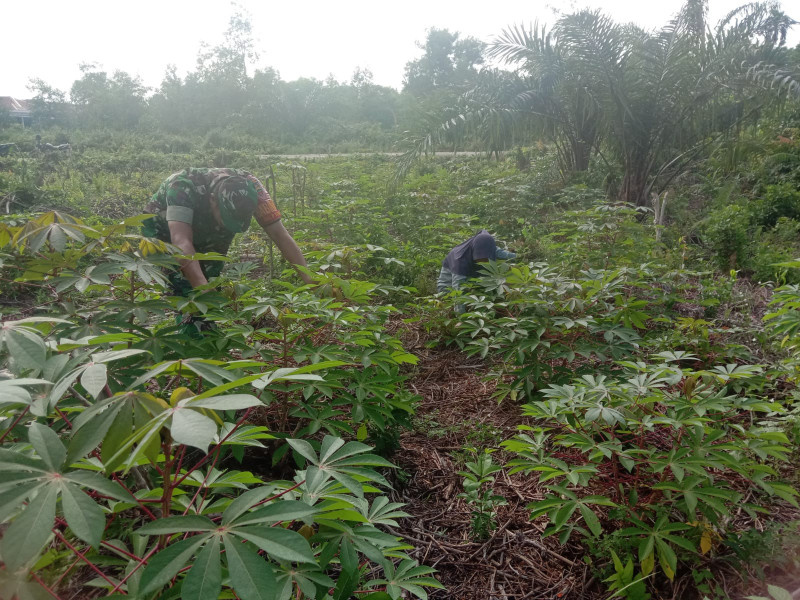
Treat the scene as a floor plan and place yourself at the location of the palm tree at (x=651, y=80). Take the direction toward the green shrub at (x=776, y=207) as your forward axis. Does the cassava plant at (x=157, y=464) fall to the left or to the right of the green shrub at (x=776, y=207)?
right

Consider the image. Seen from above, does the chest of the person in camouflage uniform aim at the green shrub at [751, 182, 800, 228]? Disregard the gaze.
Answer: no

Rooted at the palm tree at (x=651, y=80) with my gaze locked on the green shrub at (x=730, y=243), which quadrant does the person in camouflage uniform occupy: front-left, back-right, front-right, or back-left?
front-right

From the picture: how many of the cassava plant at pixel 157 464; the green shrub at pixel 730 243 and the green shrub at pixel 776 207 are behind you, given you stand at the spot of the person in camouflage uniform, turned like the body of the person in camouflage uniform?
0

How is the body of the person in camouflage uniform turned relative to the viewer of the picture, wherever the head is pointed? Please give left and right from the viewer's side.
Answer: facing the viewer and to the right of the viewer

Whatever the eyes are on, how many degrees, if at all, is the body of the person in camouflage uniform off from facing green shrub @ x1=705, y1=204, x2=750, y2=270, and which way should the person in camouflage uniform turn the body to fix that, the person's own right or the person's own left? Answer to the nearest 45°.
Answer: approximately 45° to the person's own left

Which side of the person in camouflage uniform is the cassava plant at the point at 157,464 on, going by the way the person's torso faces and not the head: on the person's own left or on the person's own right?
on the person's own right

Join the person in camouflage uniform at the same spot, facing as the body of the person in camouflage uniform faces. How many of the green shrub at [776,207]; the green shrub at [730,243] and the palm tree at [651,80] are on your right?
0

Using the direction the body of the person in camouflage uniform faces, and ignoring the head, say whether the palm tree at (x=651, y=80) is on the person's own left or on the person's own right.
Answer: on the person's own left
